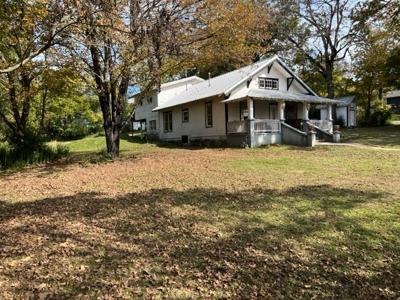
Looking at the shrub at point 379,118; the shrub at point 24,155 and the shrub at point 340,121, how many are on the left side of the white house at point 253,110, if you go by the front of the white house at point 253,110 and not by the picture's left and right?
2

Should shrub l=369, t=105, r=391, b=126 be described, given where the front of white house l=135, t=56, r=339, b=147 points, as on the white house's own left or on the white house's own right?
on the white house's own left

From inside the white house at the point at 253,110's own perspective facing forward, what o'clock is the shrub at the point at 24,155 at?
The shrub is roughly at 3 o'clock from the white house.

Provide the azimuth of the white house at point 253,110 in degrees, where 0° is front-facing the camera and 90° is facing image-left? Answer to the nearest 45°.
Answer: approximately 315°

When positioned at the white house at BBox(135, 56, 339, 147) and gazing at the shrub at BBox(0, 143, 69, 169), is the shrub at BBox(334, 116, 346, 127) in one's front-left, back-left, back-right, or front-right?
back-left

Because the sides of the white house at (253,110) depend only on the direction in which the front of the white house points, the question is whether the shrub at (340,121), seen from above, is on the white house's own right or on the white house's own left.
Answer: on the white house's own left
